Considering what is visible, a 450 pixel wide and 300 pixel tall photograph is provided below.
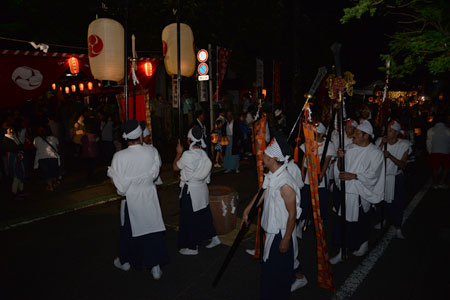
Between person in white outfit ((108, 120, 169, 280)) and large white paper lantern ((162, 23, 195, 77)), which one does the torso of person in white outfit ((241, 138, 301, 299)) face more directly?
the person in white outfit

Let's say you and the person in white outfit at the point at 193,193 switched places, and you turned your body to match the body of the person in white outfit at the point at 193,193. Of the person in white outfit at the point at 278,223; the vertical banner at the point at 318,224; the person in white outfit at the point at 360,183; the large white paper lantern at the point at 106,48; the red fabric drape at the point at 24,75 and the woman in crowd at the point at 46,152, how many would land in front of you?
3

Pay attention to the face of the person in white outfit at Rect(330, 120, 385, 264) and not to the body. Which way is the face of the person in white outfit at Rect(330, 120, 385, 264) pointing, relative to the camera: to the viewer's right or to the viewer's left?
to the viewer's left

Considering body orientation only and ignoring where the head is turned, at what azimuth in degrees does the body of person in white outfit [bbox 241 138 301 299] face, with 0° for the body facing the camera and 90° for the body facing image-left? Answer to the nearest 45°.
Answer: approximately 90°

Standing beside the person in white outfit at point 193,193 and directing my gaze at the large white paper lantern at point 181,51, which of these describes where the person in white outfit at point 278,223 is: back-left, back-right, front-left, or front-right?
back-right

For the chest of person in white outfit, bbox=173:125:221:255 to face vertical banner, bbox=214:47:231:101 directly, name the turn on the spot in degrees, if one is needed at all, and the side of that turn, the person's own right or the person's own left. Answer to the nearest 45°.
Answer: approximately 45° to the person's own right

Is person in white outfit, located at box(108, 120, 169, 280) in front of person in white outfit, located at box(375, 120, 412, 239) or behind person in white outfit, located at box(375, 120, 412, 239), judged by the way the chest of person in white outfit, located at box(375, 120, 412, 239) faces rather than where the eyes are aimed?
in front

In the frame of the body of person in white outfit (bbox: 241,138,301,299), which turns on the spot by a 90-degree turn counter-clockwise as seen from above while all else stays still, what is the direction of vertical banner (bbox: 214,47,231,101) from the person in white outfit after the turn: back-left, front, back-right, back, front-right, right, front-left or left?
back

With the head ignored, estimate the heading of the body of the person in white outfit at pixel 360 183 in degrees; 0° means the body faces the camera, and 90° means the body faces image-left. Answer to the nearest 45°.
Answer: approximately 45°

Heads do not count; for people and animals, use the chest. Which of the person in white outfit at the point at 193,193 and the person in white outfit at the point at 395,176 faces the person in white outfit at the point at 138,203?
the person in white outfit at the point at 395,176

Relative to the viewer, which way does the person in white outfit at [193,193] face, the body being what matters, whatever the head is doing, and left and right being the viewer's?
facing away from the viewer and to the left of the viewer

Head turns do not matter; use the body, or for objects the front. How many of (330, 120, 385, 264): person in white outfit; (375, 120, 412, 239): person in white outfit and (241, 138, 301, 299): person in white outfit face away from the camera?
0

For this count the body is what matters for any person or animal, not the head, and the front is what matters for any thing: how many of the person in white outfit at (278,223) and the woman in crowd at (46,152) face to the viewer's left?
1

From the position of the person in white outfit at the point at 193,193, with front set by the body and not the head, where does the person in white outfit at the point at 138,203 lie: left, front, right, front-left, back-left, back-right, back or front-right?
left

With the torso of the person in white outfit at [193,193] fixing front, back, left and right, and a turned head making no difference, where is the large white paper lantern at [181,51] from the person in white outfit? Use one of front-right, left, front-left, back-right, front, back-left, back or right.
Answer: front-right
